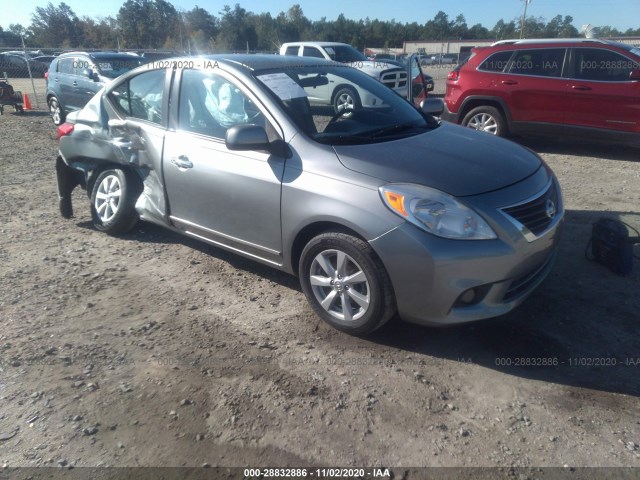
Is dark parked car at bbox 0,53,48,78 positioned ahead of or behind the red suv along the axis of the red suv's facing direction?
behind

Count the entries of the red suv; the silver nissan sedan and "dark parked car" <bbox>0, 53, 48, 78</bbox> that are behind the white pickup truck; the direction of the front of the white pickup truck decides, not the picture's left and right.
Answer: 1

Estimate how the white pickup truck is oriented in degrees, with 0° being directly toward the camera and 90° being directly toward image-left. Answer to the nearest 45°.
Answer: approximately 315°

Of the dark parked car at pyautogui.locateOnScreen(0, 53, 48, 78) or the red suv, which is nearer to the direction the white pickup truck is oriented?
the red suv

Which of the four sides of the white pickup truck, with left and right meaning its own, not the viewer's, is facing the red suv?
front

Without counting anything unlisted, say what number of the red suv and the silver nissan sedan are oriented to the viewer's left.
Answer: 0

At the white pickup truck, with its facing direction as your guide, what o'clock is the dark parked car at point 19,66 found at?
The dark parked car is roughly at 6 o'clock from the white pickup truck.

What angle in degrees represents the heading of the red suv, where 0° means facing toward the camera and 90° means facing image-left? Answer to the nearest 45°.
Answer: approximately 270°

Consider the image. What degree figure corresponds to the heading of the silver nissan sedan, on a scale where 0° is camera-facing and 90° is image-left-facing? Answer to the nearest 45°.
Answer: approximately 315°

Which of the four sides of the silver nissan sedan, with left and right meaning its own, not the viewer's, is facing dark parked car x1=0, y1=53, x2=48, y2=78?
back

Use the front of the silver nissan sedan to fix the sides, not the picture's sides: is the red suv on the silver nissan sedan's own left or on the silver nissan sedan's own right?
on the silver nissan sedan's own left

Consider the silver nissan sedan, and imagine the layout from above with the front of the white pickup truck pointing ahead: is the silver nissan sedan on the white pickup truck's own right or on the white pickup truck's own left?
on the white pickup truck's own right
